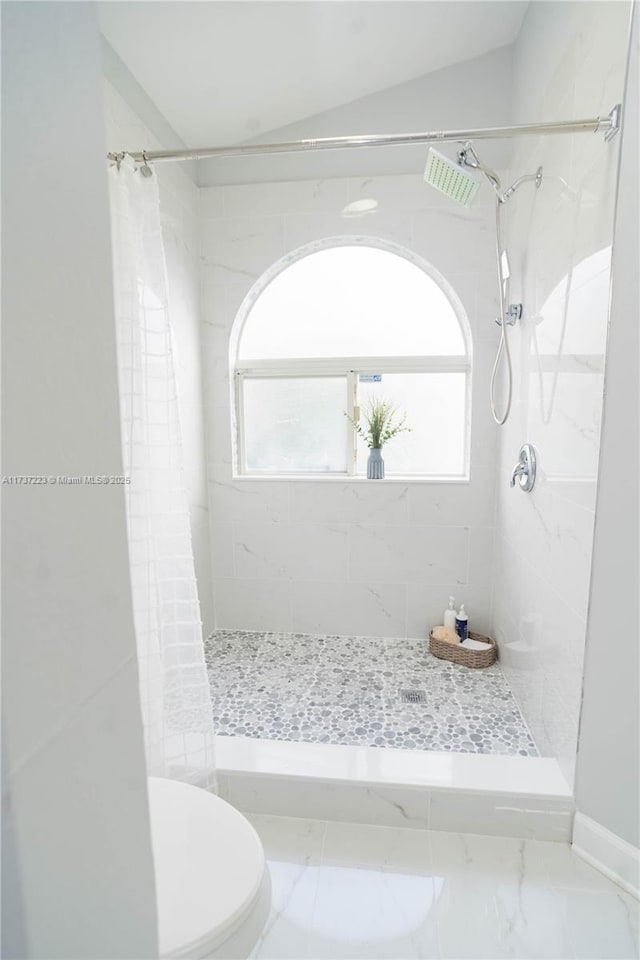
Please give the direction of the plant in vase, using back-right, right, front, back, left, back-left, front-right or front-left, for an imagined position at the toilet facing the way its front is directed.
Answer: front-left

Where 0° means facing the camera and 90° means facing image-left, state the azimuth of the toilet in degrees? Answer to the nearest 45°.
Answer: approximately 270°

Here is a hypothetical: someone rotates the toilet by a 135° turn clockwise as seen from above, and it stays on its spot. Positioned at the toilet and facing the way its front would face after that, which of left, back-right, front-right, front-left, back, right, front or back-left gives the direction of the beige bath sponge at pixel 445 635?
back

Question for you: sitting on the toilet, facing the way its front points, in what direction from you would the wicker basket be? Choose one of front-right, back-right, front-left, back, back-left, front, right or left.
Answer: front-left
